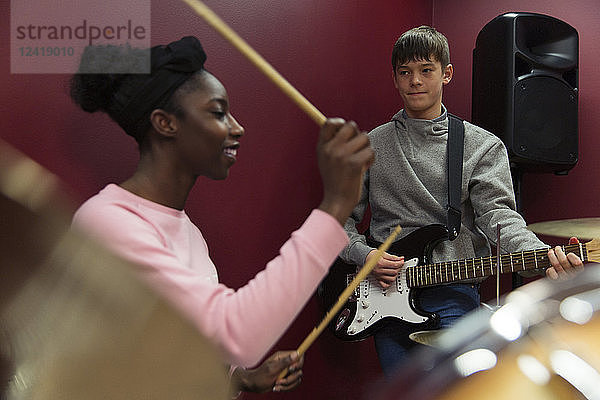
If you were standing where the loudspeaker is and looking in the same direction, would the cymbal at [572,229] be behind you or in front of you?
in front

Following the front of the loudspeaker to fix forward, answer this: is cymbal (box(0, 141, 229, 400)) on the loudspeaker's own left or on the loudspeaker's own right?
on the loudspeaker's own right

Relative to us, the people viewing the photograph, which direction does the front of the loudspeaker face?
facing the viewer and to the right of the viewer

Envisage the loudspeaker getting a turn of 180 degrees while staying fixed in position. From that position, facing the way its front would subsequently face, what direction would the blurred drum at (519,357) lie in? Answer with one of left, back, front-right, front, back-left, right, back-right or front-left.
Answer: back-left

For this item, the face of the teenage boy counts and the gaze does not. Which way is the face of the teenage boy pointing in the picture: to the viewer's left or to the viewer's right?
to the viewer's left
